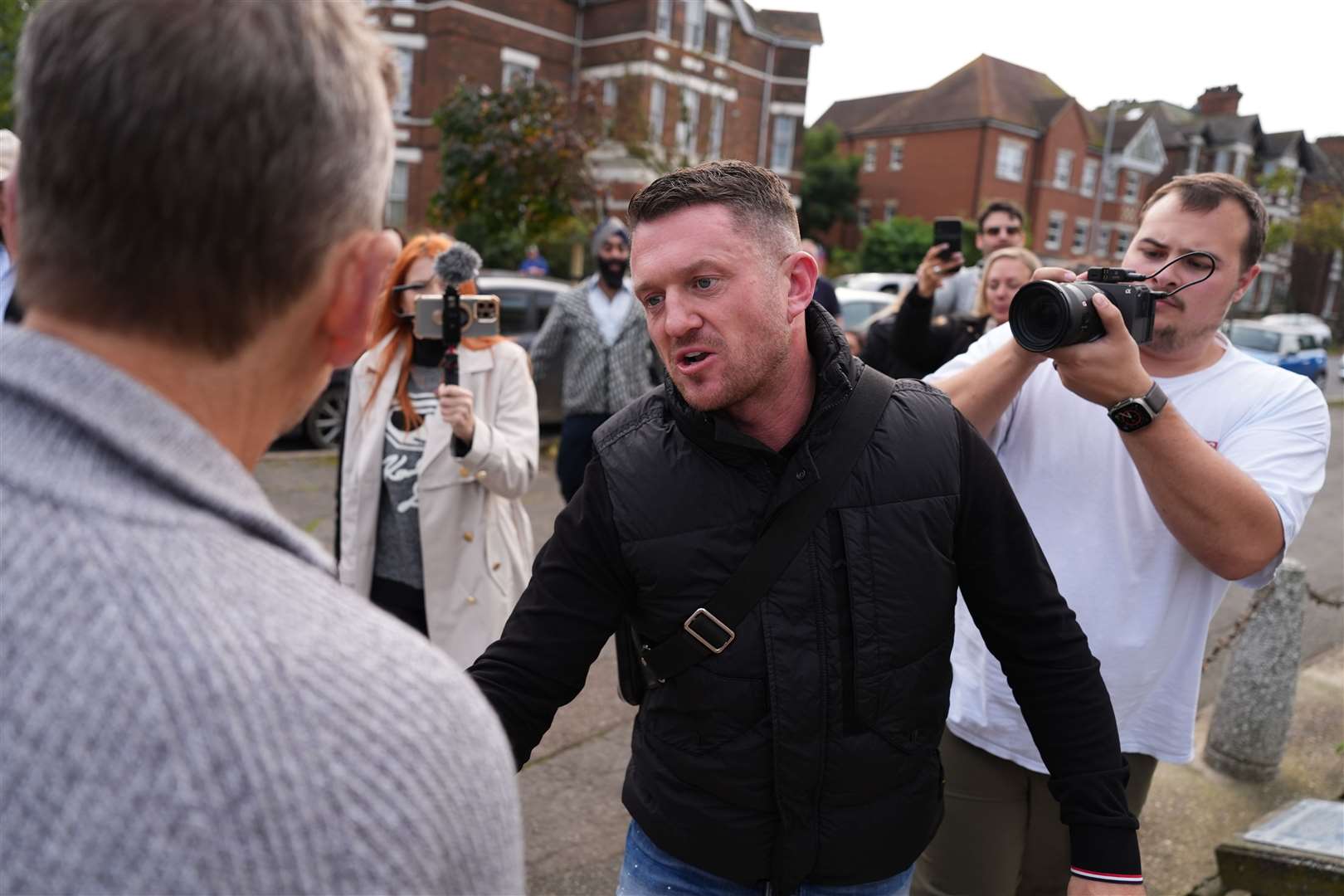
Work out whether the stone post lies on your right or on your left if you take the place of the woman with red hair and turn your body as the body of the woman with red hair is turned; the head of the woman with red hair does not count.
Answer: on your left

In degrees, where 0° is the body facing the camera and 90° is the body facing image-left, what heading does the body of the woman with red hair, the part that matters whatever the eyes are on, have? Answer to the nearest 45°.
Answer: approximately 0°

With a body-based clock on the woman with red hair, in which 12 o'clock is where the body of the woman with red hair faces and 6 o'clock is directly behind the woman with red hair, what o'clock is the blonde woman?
The blonde woman is roughly at 8 o'clock from the woman with red hair.

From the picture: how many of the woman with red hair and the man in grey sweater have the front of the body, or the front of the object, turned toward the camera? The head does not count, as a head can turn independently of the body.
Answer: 1

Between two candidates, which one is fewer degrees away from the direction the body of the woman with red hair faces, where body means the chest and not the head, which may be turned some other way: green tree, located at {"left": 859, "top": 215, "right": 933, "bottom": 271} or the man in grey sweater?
the man in grey sweater

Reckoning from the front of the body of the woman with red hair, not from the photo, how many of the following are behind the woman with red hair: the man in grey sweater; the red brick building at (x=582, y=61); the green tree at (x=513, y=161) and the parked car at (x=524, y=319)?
3

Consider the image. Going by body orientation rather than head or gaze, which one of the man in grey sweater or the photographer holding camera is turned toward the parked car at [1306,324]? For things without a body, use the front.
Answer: the man in grey sweater

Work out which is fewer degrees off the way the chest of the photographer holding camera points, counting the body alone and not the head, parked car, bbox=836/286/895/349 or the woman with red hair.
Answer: the woman with red hair

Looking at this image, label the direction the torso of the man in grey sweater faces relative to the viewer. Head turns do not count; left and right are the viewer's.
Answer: facing away from the viewer and to the right of the viewer

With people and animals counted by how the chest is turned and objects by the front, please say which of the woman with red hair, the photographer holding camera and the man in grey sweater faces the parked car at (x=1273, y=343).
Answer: the man in grey sweater

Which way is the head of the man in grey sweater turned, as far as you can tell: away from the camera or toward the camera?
away from the camera

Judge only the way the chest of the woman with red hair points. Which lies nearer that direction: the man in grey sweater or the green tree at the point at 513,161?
the man in grey sweater

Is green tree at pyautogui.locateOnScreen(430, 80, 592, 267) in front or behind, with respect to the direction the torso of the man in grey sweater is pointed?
in front

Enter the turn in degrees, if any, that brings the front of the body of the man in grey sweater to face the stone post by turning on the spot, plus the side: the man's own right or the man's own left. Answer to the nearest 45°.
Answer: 0° — they already face it
